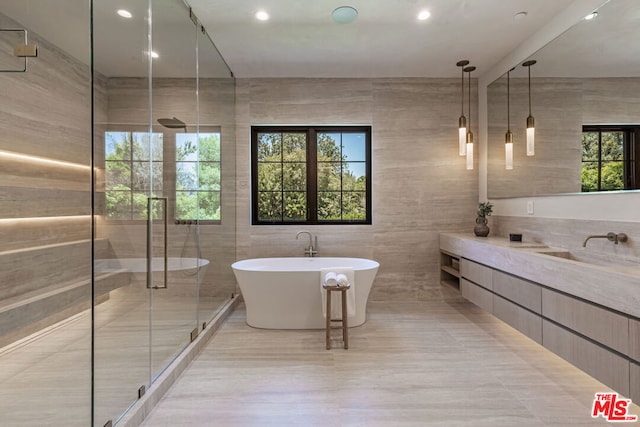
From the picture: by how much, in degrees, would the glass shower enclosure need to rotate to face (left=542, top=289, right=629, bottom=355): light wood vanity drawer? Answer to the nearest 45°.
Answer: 0° — it already faces it

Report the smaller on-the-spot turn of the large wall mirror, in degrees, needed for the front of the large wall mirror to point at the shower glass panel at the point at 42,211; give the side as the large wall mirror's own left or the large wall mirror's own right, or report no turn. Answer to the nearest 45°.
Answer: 0° — it already faces it

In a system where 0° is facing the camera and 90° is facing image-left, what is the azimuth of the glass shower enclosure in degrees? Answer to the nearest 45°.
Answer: approximately 315°

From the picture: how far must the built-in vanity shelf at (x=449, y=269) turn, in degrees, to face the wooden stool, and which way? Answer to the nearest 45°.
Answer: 0° — it already faces it

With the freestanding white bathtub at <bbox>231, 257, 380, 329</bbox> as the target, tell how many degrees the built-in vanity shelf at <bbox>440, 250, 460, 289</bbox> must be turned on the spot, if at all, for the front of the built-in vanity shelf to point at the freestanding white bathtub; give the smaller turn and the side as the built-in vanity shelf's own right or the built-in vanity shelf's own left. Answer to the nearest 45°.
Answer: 0° — it already faces it

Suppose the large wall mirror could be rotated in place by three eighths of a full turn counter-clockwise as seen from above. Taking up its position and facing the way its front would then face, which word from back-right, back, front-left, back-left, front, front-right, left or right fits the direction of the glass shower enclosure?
back-right

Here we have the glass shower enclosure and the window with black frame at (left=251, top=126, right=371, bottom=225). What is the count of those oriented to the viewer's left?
0

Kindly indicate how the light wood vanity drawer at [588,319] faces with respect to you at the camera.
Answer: facing the viewer and to the left of the viewer

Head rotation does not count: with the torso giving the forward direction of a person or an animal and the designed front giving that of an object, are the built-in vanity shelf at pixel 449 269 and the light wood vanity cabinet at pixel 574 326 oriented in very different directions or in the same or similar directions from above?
same or similar directions

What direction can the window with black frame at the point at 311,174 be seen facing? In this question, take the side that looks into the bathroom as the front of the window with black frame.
toward the camera

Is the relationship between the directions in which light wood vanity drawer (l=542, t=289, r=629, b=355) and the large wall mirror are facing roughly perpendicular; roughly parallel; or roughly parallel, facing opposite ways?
roughly parallel

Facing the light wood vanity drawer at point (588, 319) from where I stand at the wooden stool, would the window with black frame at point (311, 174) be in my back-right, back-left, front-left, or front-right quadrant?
back-left

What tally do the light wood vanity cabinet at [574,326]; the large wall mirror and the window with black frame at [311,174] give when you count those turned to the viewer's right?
0
